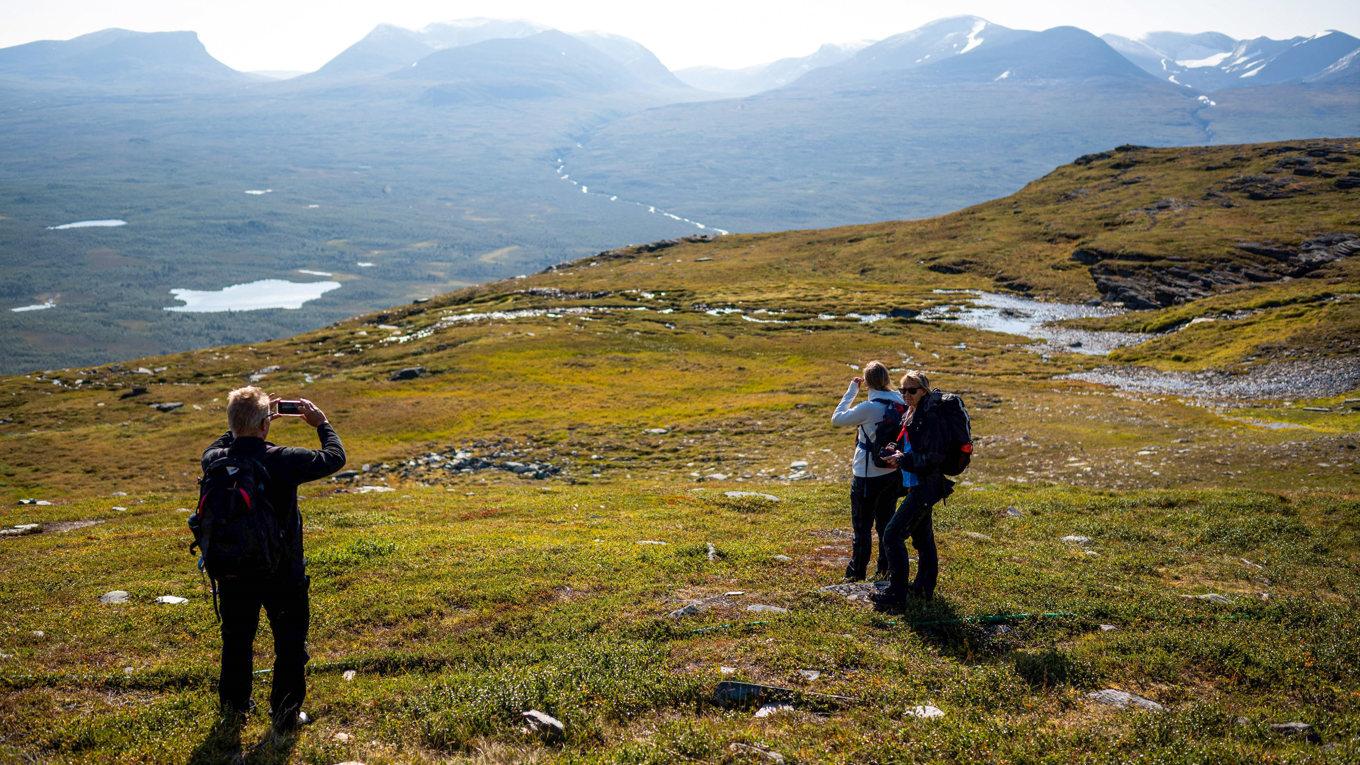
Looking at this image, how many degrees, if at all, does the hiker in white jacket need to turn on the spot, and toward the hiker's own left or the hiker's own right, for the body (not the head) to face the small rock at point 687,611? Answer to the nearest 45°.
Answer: approximately 90° to the hiker's own left

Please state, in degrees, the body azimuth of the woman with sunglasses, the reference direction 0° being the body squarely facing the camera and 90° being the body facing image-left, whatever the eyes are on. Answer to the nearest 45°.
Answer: approximately 90°

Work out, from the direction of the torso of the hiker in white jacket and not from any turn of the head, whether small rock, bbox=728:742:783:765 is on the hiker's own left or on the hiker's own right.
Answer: on the hiker's own left

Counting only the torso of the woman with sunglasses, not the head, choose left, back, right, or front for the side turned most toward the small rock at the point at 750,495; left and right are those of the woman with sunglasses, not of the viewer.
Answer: right

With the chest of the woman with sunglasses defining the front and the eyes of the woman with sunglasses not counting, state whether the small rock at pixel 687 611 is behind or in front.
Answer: in front

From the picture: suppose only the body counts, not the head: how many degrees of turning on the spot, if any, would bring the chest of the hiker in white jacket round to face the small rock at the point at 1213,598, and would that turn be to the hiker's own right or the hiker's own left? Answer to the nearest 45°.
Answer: approximately 135° to the hiker's own right

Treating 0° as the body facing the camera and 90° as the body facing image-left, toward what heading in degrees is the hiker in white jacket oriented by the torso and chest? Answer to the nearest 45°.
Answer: approximately 135°

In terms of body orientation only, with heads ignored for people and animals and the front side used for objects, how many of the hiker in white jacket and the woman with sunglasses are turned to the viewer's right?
0

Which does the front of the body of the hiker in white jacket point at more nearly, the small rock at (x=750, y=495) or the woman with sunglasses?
the small rock
